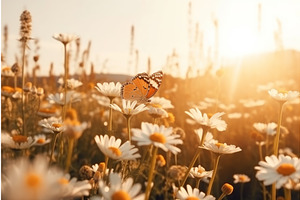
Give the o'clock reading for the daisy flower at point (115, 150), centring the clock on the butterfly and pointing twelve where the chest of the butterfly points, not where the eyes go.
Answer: The daisy flower is roughly at 3 o'clock from the butterfly.

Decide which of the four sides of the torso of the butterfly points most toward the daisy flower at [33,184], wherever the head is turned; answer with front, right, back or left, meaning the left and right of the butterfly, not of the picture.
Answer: right

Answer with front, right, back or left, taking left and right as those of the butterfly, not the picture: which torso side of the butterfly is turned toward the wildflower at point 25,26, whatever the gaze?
back

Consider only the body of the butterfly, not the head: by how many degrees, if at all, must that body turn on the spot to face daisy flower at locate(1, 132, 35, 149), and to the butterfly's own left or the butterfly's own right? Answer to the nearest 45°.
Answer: approximately 135° to the butterfly's own right
